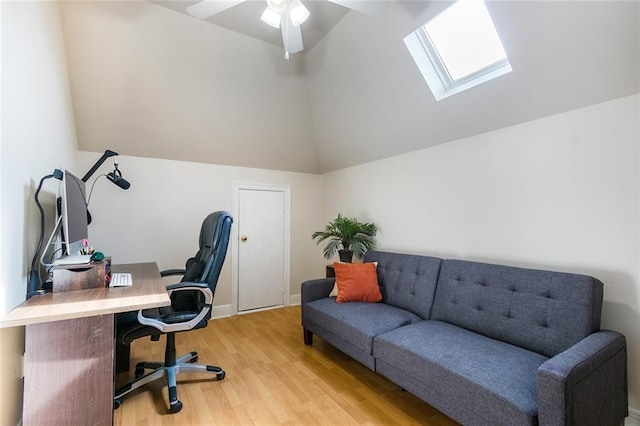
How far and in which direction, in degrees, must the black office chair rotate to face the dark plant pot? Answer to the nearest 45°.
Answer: approximately 180°

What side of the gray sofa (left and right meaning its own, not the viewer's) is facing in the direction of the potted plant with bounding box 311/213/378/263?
right

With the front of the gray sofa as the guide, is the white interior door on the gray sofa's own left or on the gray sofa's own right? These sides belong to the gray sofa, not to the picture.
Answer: on the gray sofa's own right

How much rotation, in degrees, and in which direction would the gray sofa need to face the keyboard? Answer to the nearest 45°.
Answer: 0° — it already faces it

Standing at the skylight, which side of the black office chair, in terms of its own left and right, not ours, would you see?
back

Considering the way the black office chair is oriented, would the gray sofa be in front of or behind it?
behind

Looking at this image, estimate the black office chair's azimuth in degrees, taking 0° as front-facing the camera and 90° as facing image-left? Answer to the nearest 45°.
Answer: approximately 90°

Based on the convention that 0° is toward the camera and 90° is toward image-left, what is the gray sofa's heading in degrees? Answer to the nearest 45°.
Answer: approximately 45°
